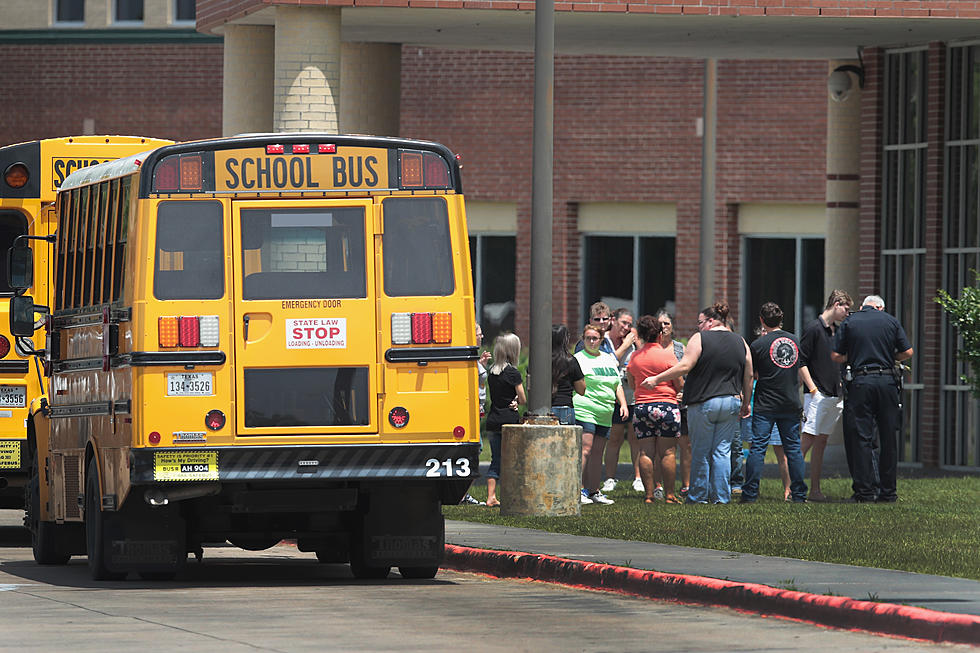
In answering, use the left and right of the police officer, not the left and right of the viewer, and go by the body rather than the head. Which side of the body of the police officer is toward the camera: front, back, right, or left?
back

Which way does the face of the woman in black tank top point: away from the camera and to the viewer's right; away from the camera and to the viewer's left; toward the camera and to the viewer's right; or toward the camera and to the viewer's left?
away from the camera and to the viewer's left

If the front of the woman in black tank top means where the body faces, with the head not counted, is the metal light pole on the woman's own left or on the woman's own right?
on the woman's own left

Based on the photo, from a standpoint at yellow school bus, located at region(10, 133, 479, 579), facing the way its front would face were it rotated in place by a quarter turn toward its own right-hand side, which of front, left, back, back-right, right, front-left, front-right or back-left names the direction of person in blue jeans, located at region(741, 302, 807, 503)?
front-left

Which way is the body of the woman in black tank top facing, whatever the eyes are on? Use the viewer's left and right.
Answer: facing away from the viewer and to the left of the viewer

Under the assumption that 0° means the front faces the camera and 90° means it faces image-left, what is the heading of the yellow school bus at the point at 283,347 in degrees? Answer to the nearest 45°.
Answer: approximately 180°

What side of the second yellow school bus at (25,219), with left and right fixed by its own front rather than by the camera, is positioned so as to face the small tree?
right

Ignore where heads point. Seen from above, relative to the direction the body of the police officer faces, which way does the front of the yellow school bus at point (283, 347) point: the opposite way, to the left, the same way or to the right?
the same way

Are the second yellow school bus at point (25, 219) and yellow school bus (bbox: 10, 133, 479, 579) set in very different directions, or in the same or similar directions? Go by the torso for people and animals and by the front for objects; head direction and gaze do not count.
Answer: same or similar directions

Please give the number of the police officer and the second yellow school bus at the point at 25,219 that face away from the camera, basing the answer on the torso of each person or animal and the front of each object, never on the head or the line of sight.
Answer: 2

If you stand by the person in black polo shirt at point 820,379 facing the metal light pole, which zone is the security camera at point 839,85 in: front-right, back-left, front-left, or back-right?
back-right

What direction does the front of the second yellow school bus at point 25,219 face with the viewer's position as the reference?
facing away from the viewer

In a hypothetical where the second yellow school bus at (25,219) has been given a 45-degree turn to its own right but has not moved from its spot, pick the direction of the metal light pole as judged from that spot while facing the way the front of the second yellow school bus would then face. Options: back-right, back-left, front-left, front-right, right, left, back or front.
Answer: front-right

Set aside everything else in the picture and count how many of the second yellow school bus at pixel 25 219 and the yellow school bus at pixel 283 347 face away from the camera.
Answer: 2

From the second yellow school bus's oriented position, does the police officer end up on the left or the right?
on its right
